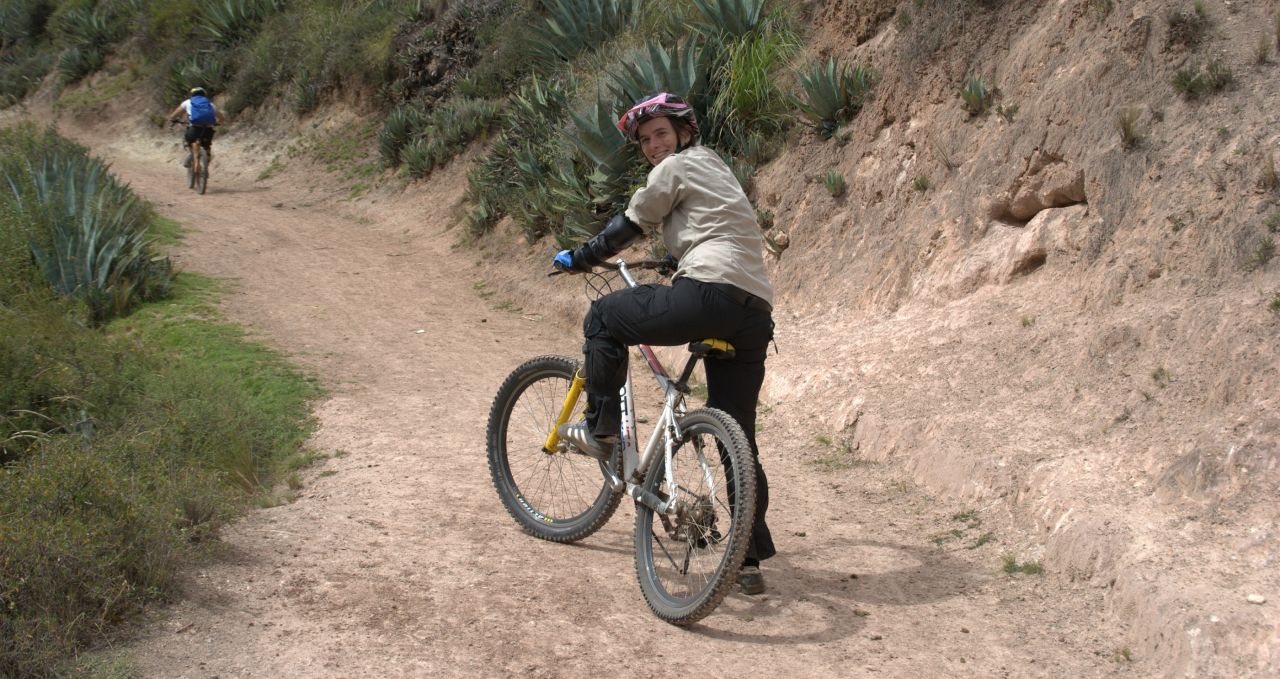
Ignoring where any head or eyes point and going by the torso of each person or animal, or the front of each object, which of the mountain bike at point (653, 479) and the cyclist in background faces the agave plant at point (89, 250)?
the mountain bike

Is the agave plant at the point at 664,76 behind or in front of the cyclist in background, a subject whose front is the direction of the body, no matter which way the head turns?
behind

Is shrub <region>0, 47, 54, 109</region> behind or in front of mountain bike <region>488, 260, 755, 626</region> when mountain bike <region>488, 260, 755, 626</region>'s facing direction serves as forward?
in front

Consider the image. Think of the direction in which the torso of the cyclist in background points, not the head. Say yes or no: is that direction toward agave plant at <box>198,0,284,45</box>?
yes

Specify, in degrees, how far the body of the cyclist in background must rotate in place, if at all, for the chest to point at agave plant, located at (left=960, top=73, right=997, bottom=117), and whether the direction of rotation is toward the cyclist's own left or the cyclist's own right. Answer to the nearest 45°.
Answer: approximately 135° to the cyclist's own right

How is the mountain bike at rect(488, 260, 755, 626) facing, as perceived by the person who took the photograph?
facing away from the viewer and to the left of the viewer

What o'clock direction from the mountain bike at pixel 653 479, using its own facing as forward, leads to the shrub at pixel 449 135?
The shrub is roughly at 1 o'clock from the mountain bike.

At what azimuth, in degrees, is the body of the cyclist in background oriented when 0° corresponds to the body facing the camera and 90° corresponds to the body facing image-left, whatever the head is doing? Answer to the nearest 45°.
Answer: approximately 180°

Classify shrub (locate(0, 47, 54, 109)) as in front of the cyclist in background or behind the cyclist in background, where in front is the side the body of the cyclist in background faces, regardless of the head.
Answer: in front
